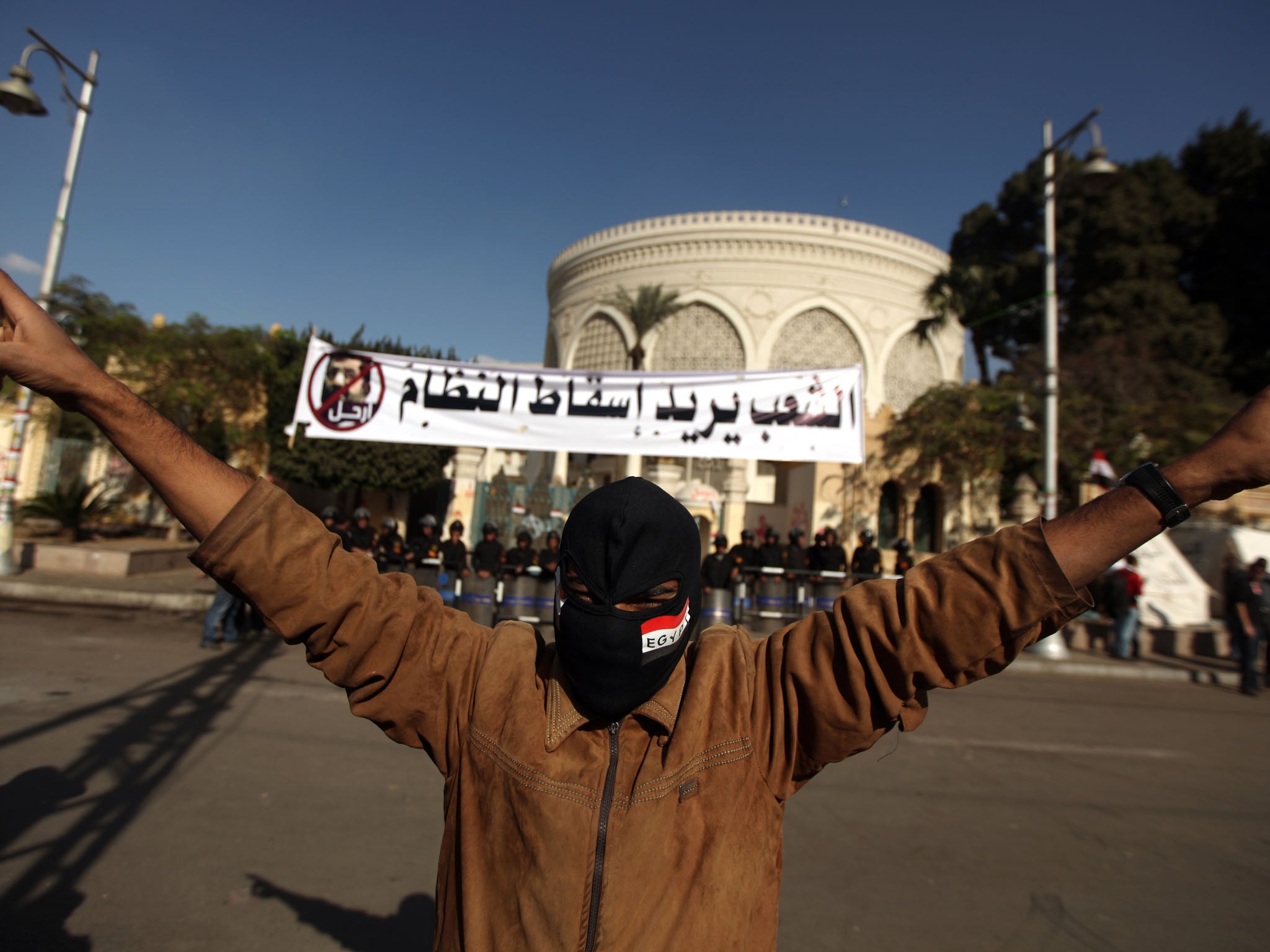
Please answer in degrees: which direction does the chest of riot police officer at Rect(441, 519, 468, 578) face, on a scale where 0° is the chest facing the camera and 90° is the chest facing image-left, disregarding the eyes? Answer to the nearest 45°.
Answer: approximately 0°

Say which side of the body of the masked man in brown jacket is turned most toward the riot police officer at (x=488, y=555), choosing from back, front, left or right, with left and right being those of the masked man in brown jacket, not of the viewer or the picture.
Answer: back

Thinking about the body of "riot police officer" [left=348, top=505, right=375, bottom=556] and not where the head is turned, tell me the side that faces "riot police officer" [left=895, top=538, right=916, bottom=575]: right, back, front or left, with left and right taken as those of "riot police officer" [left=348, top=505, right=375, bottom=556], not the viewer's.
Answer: left

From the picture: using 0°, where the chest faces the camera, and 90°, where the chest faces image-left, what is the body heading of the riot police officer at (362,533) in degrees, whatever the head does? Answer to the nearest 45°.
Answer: approximately 0°

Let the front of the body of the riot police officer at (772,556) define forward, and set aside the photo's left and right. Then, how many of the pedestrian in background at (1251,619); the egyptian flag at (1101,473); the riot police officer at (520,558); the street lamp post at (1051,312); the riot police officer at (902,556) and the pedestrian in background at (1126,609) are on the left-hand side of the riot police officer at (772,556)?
5

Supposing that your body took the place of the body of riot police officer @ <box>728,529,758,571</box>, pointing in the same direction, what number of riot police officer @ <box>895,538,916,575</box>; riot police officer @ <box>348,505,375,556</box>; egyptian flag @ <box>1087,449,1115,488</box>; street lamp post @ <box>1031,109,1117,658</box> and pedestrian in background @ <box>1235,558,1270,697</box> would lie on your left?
4

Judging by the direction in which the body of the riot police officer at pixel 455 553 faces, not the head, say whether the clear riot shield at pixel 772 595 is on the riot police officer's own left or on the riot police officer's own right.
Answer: on the riot police officer's own left
